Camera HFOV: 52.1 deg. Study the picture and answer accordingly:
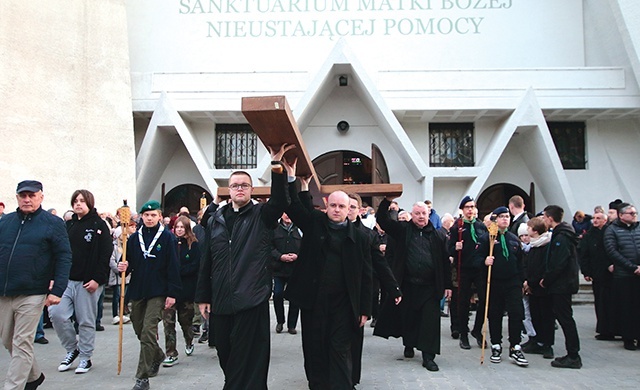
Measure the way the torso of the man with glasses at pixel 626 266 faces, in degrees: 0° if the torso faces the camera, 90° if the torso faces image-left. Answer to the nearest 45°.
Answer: approximately 315°

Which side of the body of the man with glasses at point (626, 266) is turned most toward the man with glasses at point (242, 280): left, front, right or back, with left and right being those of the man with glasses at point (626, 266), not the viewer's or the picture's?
right

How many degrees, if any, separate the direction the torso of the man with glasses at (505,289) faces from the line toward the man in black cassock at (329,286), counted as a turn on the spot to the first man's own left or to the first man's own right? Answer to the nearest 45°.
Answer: approximately 45° to the first man's own right

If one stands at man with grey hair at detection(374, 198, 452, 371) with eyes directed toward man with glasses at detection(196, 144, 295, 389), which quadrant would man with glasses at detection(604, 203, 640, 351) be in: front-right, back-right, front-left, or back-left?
back-left

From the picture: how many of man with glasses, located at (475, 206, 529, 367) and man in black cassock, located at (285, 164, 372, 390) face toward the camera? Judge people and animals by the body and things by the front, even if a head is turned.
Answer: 2

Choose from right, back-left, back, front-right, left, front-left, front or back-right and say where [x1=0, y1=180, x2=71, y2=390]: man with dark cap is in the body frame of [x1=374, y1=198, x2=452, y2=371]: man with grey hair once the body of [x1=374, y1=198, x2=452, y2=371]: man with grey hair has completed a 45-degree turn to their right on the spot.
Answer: front

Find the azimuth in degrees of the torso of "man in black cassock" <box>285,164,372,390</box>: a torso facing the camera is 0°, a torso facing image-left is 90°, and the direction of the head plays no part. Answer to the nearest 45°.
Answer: approximately 0°

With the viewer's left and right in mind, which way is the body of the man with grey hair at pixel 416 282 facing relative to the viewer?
facing the viewer

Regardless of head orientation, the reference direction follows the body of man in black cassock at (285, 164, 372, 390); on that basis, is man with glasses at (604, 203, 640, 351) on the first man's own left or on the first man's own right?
on the first man's own left

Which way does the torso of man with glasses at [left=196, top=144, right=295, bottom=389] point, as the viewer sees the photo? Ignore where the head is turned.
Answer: toward the camera

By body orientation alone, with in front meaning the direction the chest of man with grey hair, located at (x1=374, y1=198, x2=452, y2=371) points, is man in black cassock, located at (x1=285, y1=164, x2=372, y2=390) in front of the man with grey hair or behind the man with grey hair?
in front

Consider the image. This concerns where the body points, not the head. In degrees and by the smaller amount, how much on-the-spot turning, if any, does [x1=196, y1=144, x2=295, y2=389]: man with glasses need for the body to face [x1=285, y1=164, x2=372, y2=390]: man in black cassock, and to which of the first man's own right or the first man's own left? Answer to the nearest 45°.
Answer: approximately 135° to the first man's own left
